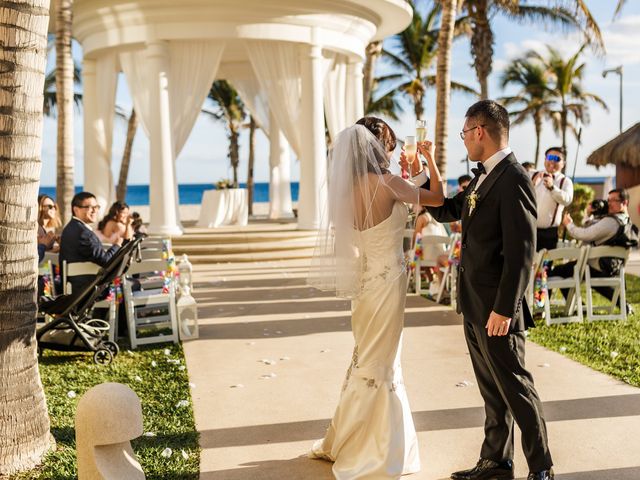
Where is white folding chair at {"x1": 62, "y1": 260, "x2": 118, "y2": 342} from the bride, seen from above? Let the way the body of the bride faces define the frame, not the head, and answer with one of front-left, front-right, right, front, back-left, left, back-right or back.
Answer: left

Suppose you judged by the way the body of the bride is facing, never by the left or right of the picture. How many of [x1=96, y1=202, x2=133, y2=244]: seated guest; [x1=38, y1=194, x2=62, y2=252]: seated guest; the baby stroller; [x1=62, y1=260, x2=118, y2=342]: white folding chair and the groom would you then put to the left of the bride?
4

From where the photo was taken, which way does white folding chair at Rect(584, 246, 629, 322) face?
away from the camera

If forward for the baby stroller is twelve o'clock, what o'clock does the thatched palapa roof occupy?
The thatched palapa roof is roughly at 5 o'clock from the baby stroller.

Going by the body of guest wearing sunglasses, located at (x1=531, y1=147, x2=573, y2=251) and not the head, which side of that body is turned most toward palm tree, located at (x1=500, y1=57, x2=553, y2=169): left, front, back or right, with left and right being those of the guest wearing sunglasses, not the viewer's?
back

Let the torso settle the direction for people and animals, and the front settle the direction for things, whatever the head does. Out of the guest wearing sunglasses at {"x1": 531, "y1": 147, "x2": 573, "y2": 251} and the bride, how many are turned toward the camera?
1

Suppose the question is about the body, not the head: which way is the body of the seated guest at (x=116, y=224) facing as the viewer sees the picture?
to the viewer's right

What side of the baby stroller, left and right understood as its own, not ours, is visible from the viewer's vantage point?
left

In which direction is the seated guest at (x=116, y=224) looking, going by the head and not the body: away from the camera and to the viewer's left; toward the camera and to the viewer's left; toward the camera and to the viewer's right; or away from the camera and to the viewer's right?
toward the camera and to the viewer's right

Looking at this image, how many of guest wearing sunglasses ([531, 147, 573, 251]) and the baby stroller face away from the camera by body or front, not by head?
0

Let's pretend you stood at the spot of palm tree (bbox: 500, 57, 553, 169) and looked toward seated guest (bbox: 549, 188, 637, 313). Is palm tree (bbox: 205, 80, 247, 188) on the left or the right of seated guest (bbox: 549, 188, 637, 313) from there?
right

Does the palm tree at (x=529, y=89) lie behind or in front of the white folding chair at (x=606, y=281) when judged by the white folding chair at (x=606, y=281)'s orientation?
in front

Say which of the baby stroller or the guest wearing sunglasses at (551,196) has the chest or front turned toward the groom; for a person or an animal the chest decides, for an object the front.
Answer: the guest wearing sunglasses

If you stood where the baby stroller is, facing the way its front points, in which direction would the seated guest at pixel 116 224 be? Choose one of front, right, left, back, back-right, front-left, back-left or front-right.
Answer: right

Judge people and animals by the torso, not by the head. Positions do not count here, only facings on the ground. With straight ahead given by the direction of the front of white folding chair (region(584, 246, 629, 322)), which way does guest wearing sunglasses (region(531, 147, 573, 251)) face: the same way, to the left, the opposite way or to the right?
the opposite way
